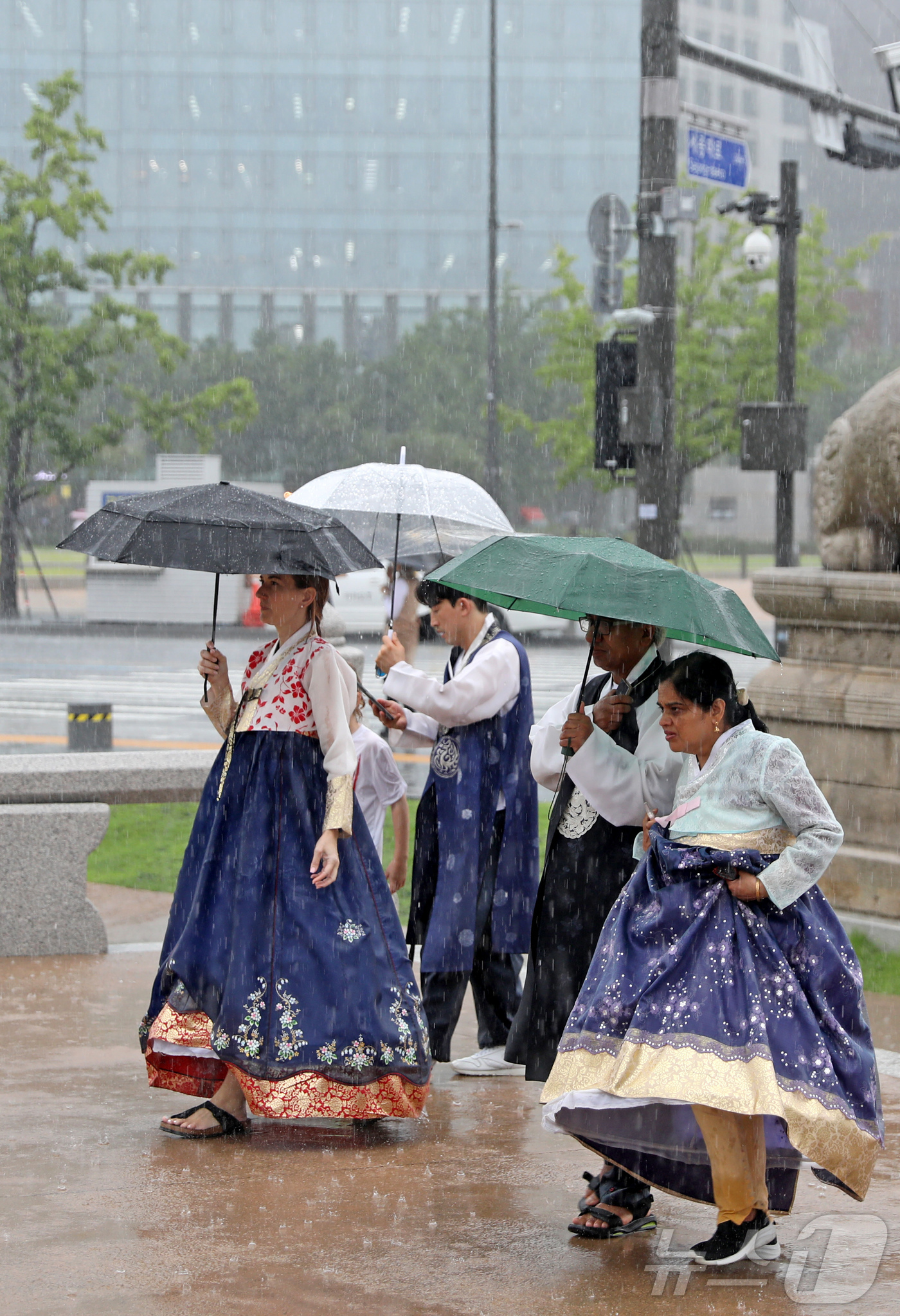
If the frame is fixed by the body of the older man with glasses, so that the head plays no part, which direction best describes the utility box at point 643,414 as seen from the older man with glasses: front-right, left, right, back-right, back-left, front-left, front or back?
back-right

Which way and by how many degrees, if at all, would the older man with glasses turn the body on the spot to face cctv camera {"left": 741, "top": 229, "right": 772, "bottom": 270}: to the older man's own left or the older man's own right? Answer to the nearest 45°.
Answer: approximately 135° to the older man's own right

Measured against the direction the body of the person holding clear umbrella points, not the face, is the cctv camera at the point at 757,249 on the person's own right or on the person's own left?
on the person's own right

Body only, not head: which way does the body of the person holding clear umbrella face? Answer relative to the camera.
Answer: to the viewer's left

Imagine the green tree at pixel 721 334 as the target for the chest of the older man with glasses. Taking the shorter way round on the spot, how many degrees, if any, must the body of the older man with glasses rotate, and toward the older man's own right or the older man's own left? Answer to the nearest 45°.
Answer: approximately 135° to the older man's own right

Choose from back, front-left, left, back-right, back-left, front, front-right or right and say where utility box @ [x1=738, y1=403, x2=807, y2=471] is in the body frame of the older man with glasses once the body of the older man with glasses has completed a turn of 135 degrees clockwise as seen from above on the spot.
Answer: front

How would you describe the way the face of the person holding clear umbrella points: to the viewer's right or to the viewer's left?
to the viewer's left

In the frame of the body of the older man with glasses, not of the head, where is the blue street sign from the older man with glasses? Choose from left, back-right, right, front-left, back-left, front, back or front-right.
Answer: back-right

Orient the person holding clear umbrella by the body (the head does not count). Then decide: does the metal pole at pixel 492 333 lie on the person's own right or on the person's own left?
on the person's own right

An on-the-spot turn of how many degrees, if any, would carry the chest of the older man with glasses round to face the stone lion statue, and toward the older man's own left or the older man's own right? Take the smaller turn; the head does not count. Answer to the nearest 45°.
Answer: approximately 135° to the older man's own right

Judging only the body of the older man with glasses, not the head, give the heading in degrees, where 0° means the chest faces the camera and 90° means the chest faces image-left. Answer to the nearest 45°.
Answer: approximately 45°

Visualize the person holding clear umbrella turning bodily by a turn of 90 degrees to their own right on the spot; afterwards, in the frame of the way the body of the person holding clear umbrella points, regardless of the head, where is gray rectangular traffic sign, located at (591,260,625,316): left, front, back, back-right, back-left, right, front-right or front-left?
front
